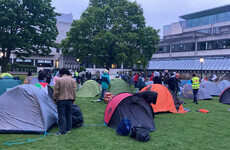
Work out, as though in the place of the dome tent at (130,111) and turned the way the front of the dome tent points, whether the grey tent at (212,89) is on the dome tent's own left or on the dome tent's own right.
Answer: on the dome tent's own left

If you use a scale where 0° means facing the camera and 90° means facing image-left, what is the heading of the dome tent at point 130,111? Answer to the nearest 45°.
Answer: approximately 315°

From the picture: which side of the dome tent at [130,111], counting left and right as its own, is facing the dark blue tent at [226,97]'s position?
left

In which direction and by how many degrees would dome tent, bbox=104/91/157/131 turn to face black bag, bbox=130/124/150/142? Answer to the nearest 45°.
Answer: approximately 45° to its right

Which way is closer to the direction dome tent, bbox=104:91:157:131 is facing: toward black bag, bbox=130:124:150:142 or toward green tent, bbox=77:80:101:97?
the black bag

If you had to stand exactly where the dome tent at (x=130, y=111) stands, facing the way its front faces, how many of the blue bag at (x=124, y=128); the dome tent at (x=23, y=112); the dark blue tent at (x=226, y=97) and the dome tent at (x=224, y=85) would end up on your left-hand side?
2

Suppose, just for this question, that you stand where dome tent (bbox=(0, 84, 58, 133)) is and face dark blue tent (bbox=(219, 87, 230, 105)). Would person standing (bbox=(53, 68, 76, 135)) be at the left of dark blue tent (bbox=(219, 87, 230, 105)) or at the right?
right

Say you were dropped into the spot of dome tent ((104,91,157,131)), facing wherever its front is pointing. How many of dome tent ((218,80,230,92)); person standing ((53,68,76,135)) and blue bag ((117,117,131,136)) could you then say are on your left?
1

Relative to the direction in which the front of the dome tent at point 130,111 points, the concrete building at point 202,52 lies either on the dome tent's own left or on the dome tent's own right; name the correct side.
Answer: on the dome tent's own left

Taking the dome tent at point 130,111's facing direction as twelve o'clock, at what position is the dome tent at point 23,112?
the dome tent at point 23,112 is roughly at 4 o'clock from the dome tent at point 130,111.
